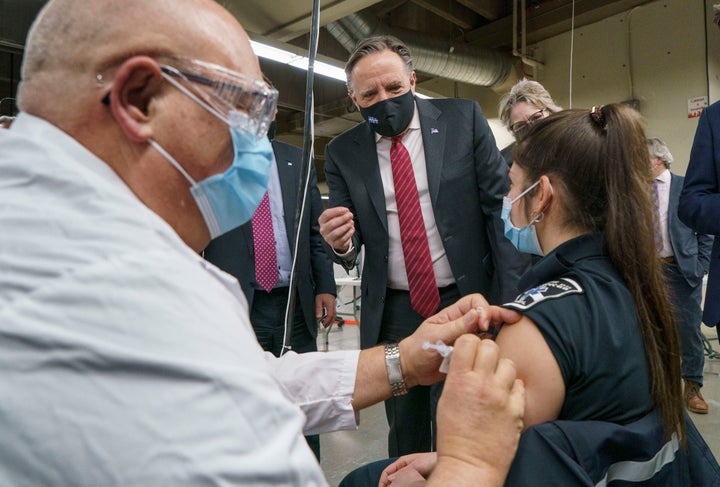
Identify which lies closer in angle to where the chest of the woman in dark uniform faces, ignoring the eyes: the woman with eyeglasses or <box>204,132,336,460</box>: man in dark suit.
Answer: the man in dark suit

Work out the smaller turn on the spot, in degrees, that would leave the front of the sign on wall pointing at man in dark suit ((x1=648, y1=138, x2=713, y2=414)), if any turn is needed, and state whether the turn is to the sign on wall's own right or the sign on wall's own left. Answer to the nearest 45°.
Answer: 0° — it already faces them

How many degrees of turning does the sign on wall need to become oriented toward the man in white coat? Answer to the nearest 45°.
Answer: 0° — it already faces them

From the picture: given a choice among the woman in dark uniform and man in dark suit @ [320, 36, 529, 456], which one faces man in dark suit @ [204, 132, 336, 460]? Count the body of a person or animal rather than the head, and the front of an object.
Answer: the woman in dark uniform

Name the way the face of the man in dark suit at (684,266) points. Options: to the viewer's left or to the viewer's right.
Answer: to the viewer's left

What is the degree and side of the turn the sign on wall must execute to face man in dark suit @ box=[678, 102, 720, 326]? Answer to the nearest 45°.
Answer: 0° — it already faces them

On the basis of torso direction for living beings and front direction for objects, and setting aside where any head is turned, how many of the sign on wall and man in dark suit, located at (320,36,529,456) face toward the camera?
2

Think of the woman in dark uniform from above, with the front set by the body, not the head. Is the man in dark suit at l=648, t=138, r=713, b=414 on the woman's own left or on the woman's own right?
on the woman's own right

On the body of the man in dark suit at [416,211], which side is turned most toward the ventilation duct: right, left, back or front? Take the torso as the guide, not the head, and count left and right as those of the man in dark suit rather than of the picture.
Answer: back

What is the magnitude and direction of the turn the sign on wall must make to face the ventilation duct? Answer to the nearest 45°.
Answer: approximately 90° to its right

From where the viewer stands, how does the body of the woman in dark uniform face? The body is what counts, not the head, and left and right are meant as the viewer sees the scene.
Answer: facing away from the viewer and to the left of the viewer

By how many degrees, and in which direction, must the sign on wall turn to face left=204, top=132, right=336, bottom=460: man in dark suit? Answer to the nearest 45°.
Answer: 0° — it already faces them

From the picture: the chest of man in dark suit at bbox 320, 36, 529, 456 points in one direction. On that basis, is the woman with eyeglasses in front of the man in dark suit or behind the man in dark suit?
behind
